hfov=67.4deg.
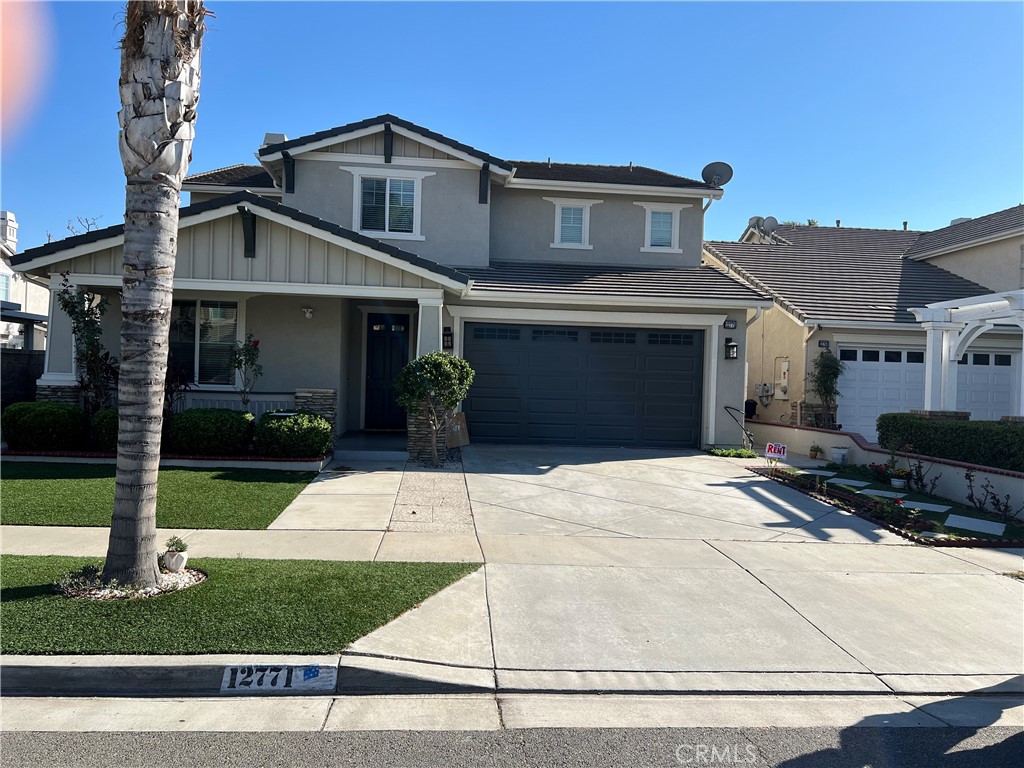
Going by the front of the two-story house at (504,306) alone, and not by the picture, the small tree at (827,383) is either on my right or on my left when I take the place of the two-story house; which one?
on my left

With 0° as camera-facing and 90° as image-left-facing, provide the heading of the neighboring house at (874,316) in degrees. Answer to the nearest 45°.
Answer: approximately 0°

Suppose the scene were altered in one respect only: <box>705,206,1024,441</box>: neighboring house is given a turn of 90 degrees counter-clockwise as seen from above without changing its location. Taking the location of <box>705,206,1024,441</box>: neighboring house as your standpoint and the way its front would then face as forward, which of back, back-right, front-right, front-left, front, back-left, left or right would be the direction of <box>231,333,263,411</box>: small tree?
back-right

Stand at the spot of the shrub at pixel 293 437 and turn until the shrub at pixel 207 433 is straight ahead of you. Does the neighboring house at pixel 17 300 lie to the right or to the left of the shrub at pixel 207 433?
right

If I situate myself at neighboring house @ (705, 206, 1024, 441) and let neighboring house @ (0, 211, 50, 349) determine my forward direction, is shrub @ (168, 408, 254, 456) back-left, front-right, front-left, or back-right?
front-left

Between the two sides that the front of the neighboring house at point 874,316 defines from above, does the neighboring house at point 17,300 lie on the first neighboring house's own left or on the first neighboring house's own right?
on the first neighboring house's own right

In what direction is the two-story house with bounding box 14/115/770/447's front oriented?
toward the camera

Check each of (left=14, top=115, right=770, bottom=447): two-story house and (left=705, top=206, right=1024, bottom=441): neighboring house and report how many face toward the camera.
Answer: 2

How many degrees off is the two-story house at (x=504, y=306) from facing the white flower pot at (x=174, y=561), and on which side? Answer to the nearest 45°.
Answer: approximately 45° to its right

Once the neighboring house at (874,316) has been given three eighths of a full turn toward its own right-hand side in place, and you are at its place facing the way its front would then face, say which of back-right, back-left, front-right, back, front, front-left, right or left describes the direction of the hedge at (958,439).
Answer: back-left

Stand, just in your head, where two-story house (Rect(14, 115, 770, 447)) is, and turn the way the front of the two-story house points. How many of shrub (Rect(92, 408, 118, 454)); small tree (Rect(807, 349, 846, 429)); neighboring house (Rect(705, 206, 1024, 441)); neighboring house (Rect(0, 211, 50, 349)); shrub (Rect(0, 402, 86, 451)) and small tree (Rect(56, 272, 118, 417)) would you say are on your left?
2

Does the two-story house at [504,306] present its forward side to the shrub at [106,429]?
no

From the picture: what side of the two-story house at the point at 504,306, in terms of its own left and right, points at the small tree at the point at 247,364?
right

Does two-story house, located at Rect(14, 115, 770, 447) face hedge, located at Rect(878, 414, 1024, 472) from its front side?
no

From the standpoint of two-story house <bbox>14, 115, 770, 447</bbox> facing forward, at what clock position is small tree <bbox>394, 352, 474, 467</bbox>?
The small tree is roughly at 1 o'clock from the two-story house.

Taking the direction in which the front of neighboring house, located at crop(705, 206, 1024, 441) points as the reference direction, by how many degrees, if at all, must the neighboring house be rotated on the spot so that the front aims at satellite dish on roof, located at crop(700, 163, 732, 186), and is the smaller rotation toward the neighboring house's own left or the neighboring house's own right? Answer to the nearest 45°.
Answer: approximately 45° to the neighboring house's own right
